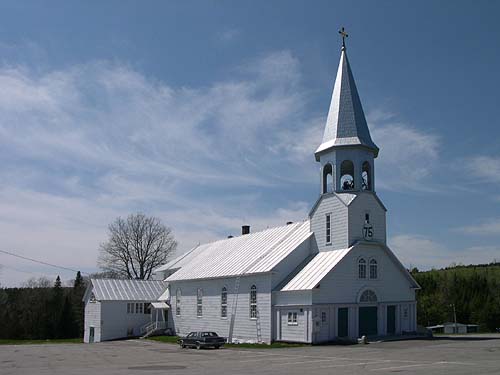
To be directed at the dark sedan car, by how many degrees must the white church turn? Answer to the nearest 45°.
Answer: approximately 135° to its right

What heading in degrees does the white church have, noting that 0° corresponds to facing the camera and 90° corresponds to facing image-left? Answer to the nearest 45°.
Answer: approximately 315°
